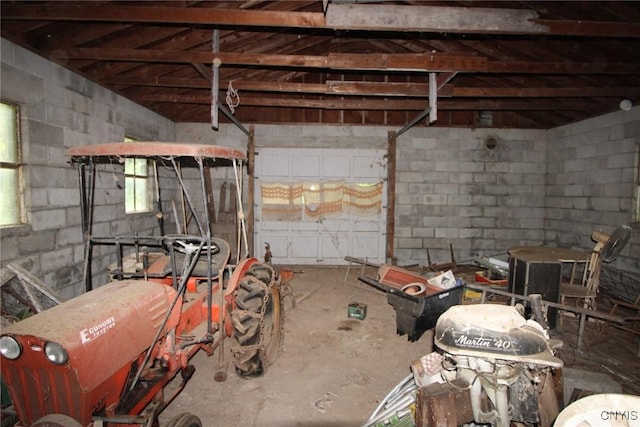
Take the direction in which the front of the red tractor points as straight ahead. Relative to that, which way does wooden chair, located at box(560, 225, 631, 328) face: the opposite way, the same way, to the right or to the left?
to the right

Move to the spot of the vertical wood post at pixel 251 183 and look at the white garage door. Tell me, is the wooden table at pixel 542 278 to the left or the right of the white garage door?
right

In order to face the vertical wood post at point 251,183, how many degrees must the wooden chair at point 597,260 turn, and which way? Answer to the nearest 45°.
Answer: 0° — it already faces it

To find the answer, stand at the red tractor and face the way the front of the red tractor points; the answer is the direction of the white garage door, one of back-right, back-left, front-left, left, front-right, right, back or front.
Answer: back

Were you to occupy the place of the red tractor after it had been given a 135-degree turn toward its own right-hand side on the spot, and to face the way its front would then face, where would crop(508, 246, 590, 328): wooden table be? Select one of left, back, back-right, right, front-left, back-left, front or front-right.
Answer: right

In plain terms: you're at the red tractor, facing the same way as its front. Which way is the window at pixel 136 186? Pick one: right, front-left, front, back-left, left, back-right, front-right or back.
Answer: back-right

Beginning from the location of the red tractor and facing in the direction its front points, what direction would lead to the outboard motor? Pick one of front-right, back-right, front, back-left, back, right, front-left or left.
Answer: left

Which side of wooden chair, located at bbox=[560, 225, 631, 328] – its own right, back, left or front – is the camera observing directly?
left

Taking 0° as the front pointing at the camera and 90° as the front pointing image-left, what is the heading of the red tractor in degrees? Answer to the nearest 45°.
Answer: approximately 45°
